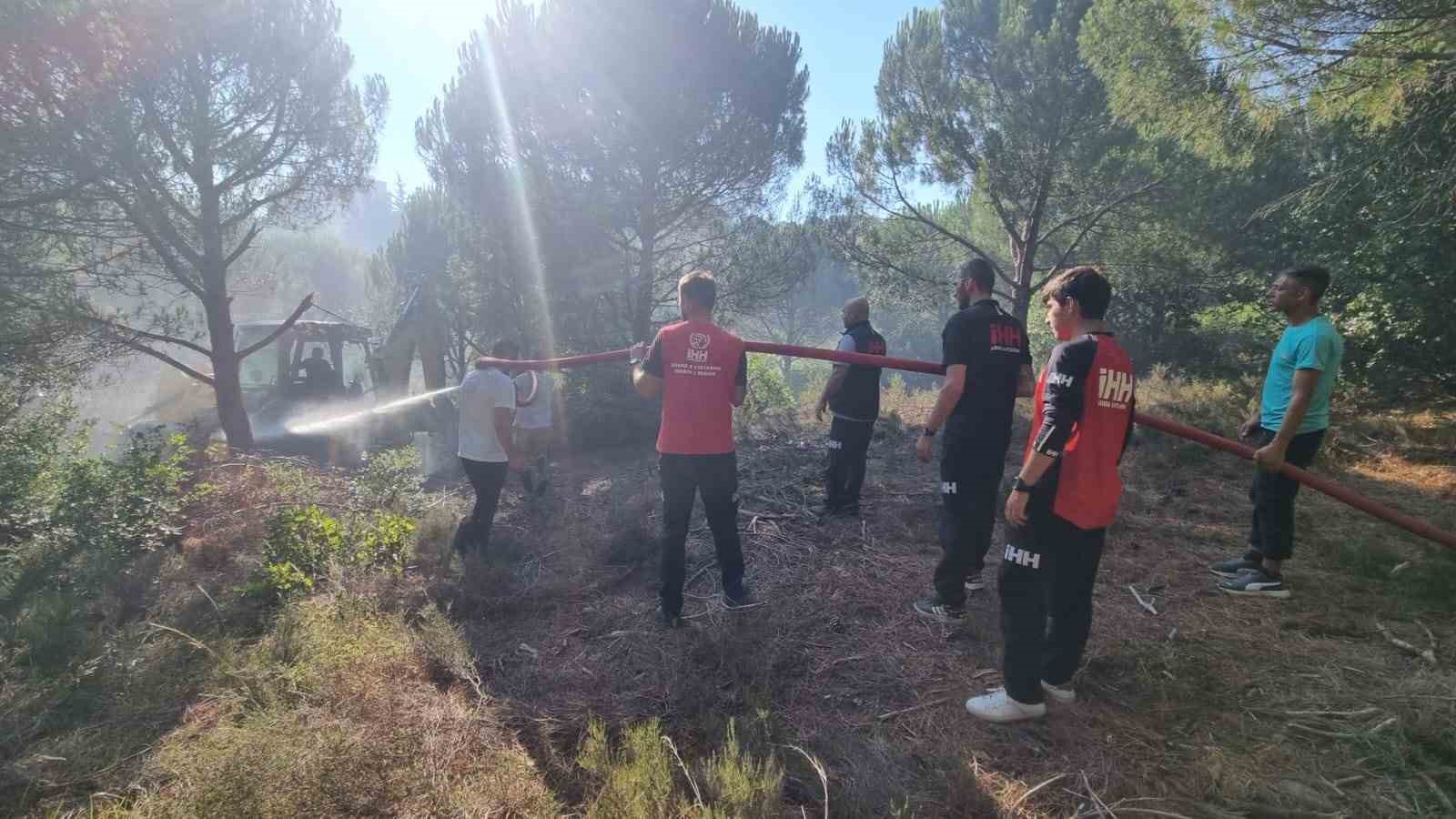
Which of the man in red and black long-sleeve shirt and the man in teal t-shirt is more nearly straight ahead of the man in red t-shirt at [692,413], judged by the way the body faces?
the man in teal t-shirt

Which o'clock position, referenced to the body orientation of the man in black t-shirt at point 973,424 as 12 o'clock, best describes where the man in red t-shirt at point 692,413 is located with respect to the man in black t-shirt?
The man in red t-shirt is roughly at 10 o'clock from the man in black t-shirt.

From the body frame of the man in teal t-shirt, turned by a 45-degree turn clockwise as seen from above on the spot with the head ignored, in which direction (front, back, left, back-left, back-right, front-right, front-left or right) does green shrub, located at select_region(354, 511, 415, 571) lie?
left

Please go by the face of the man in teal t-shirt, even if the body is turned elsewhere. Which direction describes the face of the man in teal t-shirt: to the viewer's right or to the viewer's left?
to the viewer's left

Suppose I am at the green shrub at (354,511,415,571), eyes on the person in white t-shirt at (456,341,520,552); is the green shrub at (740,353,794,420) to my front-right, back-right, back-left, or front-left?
front-left

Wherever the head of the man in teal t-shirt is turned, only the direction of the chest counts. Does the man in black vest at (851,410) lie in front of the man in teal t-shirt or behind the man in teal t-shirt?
in front

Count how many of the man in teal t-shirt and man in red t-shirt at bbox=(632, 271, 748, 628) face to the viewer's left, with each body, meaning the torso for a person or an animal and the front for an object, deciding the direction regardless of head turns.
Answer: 1

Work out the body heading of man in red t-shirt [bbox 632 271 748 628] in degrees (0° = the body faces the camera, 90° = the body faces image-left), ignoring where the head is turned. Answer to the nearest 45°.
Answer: approximately 180°

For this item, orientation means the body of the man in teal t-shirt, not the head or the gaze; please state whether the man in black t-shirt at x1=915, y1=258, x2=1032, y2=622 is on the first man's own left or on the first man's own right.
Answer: on the first man's own left

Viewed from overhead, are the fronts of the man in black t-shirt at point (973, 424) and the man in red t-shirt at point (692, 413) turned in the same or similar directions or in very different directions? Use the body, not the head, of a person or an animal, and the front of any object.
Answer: same or similar directions

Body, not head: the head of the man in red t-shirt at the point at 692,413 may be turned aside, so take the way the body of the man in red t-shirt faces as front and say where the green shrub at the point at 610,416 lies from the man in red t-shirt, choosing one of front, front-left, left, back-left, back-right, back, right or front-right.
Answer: front

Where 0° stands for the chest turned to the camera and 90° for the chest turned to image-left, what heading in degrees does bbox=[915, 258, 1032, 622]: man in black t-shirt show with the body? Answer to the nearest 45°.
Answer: approximately 135°

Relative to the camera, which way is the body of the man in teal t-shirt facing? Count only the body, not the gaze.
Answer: to the viewer's left

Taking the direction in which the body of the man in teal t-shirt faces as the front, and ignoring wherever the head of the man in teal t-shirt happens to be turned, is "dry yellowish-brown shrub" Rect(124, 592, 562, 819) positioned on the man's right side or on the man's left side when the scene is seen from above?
on the man's left side

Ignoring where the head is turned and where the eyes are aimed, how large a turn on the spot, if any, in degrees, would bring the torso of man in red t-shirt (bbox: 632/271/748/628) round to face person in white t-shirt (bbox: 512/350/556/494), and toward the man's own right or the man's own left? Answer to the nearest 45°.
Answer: approximately 45° to the man's own left
